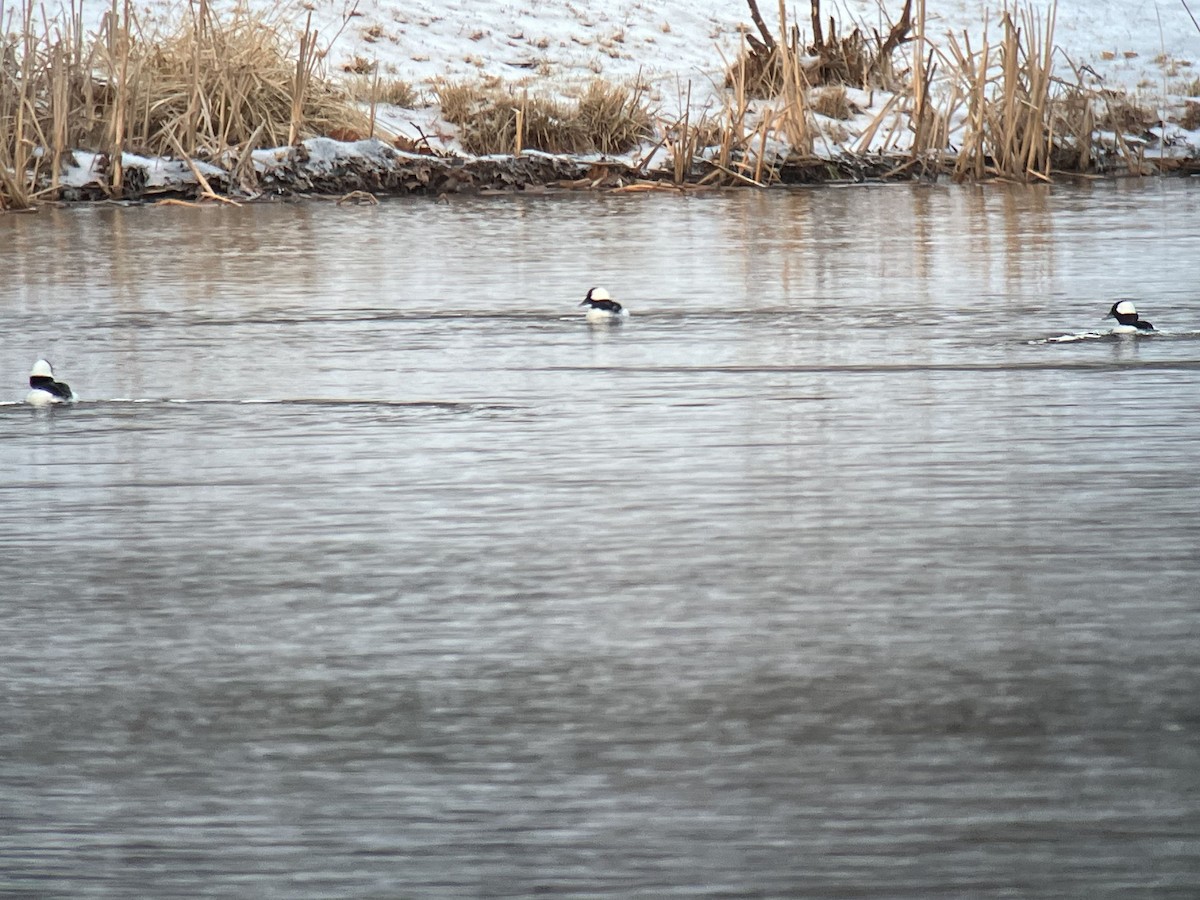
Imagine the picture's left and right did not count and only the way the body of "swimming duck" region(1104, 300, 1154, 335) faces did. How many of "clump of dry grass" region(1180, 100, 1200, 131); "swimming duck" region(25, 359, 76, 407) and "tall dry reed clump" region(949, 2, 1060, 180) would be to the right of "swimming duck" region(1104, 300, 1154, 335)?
2

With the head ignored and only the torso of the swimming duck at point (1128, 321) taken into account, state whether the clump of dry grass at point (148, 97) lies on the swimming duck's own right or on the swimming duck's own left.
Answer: on the swimming duck's own right

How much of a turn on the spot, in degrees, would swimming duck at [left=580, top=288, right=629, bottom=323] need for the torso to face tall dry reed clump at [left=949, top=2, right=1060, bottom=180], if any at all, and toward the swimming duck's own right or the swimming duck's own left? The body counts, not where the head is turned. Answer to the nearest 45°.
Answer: approximately 90° to the swimming duck's own right

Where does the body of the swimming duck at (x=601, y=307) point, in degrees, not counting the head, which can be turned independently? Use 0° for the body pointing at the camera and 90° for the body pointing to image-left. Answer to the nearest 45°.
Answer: approximately 90°

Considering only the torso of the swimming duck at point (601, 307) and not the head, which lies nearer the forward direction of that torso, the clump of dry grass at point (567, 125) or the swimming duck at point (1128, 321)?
the clump of dry grass

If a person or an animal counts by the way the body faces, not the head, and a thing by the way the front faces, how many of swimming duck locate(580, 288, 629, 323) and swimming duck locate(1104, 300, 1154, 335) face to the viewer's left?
2

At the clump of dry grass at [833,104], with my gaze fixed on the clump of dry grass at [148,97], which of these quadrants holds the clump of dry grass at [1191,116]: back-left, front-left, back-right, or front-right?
back-left

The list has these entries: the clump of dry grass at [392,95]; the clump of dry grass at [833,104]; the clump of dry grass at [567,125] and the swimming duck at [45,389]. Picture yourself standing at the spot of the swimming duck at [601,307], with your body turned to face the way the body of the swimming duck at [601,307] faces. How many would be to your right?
3

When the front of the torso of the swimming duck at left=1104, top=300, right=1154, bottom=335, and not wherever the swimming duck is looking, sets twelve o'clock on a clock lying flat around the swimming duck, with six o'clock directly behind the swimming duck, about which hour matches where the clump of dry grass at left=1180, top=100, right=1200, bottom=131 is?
The clump of dry grass is roughly at 3 o'clock from the swimming duck.

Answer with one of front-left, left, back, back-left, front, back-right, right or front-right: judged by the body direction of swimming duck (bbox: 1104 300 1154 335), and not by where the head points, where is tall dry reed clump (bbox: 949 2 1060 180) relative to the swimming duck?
right

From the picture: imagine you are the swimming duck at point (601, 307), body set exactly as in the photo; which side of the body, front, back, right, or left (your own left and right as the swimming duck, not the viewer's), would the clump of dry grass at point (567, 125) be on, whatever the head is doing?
right

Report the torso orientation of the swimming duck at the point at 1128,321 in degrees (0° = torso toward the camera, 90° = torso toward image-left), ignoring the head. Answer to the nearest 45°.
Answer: approximately 90°
